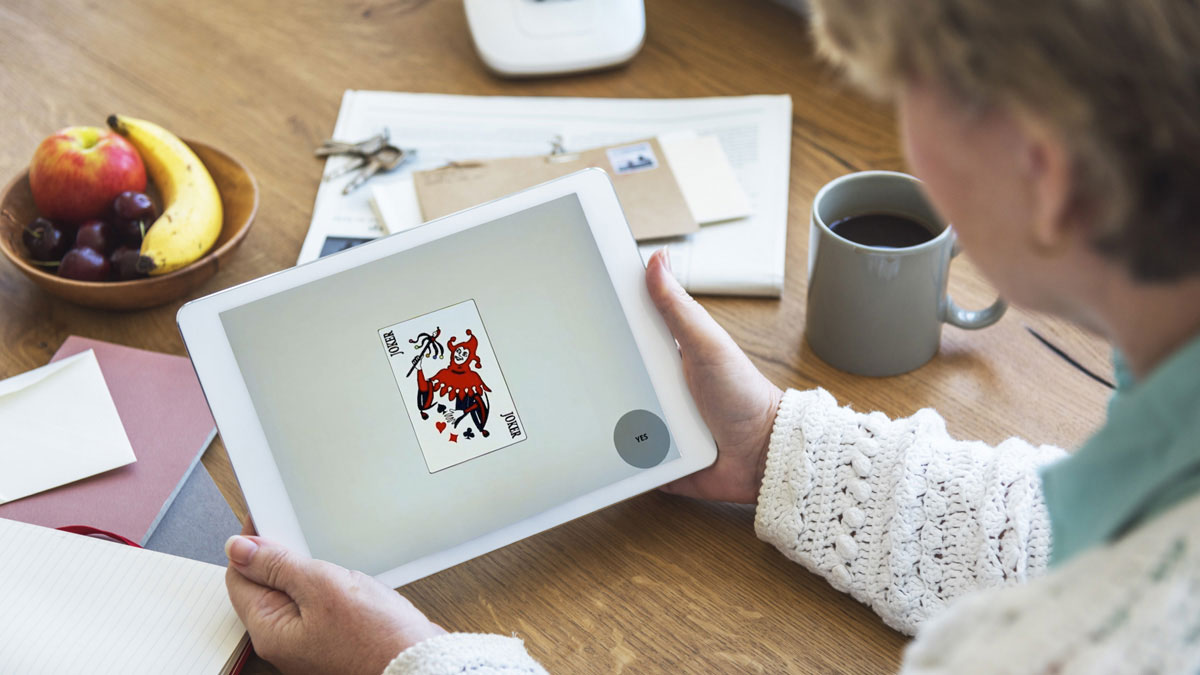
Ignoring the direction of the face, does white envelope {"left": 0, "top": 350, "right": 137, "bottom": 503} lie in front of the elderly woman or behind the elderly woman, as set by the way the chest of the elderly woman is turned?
in front

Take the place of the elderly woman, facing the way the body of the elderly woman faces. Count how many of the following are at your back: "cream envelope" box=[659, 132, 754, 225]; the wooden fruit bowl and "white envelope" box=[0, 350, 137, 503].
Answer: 0

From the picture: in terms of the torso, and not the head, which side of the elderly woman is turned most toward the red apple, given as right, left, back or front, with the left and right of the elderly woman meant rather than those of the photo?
front

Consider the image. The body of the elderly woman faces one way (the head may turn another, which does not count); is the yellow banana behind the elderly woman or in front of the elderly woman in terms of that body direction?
in front

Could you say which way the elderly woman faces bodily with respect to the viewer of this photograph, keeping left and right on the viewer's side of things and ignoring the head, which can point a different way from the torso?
facing away from the viewer and to the left of the viewer

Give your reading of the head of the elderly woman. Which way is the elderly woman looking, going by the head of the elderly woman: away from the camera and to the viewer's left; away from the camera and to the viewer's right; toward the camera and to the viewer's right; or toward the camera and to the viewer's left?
away from the camera and to the viewer's left

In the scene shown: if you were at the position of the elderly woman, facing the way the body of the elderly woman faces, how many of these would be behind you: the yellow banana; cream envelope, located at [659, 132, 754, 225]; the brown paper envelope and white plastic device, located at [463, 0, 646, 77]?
0

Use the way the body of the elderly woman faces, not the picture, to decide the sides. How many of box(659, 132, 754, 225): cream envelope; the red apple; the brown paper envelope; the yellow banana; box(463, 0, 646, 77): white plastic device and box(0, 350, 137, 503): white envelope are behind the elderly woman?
0

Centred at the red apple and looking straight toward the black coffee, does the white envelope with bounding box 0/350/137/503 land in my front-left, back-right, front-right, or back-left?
front-right

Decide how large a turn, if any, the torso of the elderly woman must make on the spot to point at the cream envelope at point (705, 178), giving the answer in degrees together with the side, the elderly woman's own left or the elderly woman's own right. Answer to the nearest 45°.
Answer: approximately 45° to the elderly woman's own right

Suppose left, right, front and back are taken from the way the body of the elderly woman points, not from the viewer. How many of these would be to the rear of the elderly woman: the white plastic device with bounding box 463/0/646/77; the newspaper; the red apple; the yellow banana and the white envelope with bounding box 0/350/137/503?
0

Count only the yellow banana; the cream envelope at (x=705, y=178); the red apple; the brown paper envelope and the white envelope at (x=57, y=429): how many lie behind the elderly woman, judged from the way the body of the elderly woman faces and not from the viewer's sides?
0

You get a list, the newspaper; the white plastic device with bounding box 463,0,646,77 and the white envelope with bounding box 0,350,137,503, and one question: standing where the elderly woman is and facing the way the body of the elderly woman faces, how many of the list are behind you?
0

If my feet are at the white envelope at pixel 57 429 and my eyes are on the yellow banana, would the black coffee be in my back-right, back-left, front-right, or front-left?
front-right
